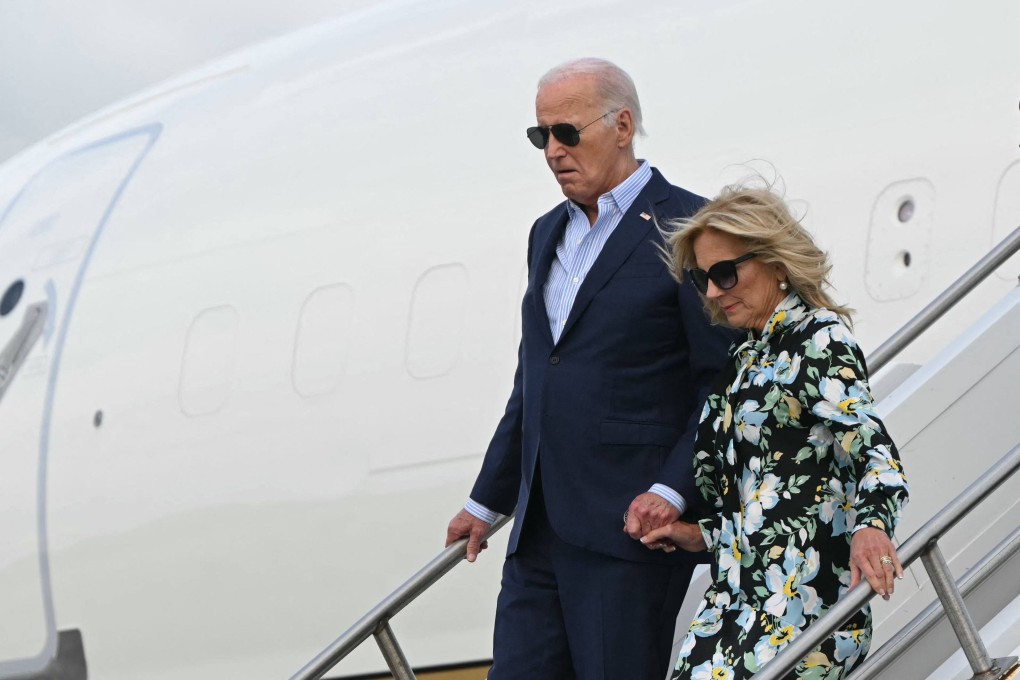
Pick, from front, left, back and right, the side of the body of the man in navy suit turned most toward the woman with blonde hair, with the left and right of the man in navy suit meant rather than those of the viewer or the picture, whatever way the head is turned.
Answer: left

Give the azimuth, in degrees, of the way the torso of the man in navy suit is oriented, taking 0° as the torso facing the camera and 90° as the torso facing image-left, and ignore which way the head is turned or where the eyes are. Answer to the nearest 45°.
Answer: approximately 45°

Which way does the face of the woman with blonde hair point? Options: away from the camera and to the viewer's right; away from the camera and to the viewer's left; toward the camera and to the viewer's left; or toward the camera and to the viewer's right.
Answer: toward the camera and to the viewer's left

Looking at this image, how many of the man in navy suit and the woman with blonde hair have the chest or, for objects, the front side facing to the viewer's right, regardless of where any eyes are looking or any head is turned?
0

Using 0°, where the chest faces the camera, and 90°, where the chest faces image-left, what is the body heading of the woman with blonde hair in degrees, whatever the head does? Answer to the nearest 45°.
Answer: approximately 45°

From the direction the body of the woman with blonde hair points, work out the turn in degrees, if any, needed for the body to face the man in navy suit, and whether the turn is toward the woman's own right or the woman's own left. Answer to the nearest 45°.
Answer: approximately 90° to the woman's own right
